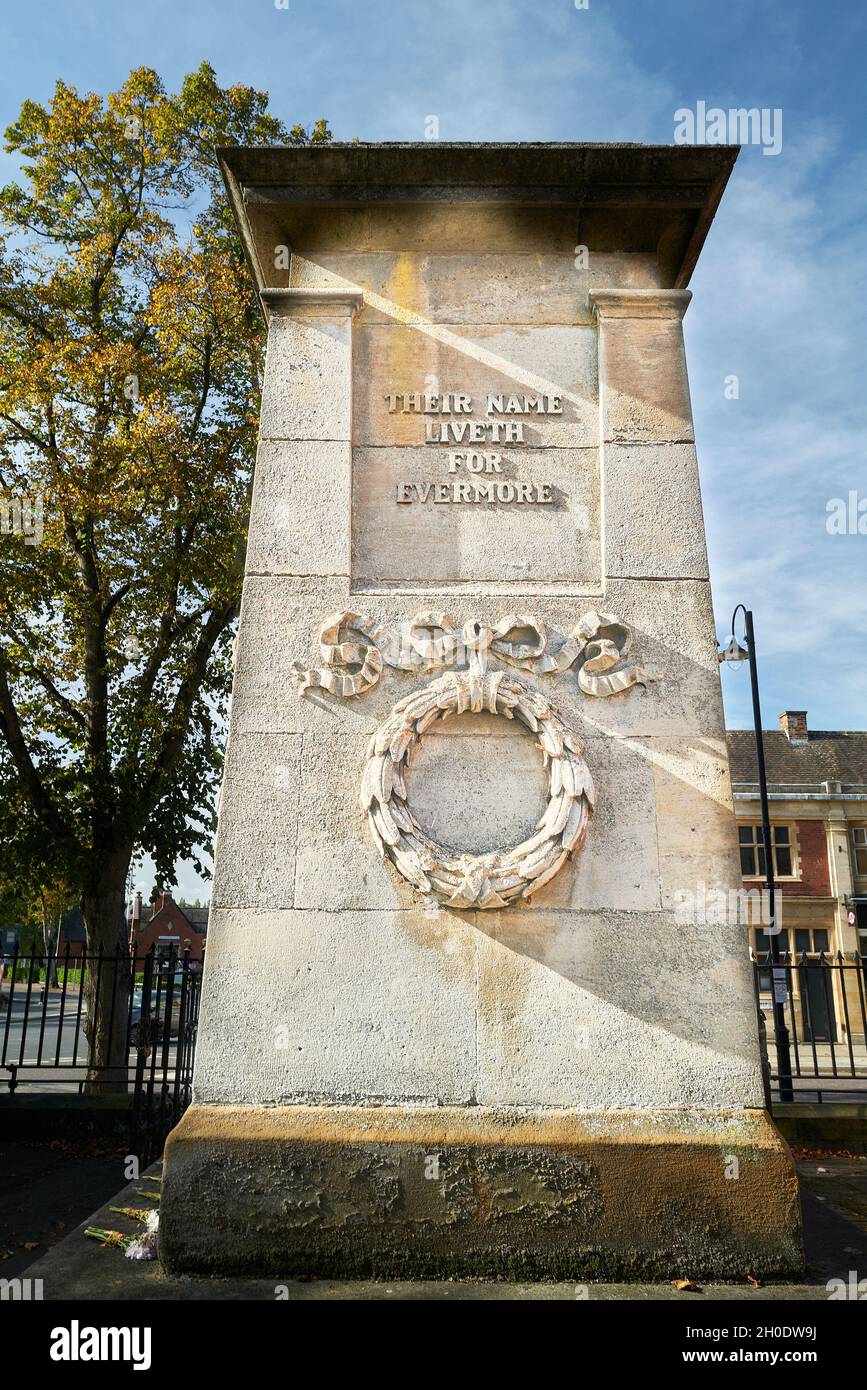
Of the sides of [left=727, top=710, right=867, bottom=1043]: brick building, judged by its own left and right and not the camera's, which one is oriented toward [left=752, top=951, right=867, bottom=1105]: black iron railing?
front

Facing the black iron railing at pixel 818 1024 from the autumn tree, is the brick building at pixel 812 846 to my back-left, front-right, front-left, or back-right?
front-left

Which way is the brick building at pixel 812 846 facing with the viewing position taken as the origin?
facing the viewer

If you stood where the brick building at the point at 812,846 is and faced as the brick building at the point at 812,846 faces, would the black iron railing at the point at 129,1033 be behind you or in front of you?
in front

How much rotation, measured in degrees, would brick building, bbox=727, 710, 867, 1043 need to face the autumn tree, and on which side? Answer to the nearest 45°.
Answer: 0° — it already faces it
